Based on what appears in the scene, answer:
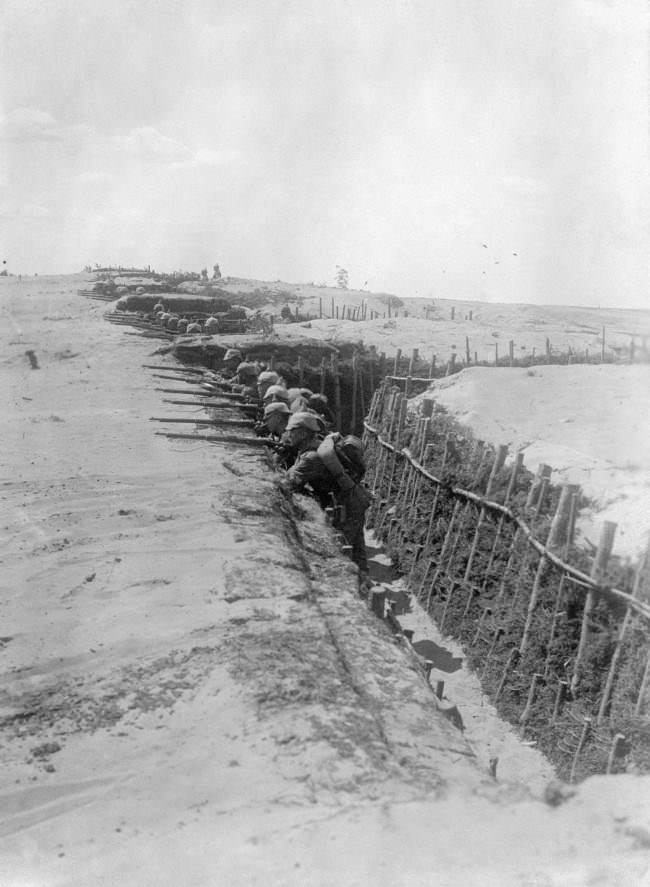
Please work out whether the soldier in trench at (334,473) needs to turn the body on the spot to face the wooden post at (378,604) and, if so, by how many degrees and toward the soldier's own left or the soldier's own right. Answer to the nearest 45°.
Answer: approximately 90° to the soldier's own left

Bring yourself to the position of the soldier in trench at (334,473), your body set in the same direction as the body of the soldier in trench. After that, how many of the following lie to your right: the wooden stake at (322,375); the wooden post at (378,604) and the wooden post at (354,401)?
2

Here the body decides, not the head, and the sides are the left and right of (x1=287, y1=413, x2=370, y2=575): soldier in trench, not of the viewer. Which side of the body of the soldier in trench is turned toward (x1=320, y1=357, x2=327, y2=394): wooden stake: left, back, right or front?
right

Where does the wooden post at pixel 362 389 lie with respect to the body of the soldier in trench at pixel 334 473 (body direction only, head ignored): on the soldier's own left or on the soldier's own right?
on the soldier's own right

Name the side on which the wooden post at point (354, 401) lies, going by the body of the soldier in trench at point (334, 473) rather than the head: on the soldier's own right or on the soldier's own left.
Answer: on the soldier's own right

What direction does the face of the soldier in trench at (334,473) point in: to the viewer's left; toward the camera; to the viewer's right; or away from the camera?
to the viewer's left

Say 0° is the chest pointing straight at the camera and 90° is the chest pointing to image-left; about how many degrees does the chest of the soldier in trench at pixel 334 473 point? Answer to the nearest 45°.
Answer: approximately 90°

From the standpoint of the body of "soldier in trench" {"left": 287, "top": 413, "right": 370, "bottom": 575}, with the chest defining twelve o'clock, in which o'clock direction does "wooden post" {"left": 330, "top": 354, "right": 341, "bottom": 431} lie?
The wooden post is roughly at 3 o'clock from the soldier in trench.

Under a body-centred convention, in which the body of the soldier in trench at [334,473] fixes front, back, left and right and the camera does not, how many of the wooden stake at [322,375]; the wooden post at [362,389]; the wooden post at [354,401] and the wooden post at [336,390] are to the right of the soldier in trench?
4
